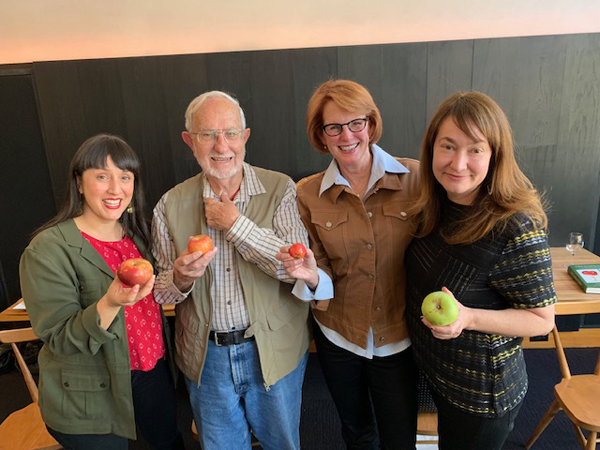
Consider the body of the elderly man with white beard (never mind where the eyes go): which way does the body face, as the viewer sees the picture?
toward the camera

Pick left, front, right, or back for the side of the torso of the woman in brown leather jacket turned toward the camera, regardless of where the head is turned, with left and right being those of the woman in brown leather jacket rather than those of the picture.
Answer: front

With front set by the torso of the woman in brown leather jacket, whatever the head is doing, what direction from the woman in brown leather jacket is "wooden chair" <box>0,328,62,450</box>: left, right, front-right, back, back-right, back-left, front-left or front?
right

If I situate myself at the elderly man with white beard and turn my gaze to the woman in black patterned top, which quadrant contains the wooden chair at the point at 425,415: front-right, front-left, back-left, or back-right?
front-left
